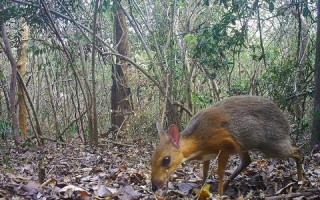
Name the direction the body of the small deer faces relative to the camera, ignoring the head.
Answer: to the viewer's left
